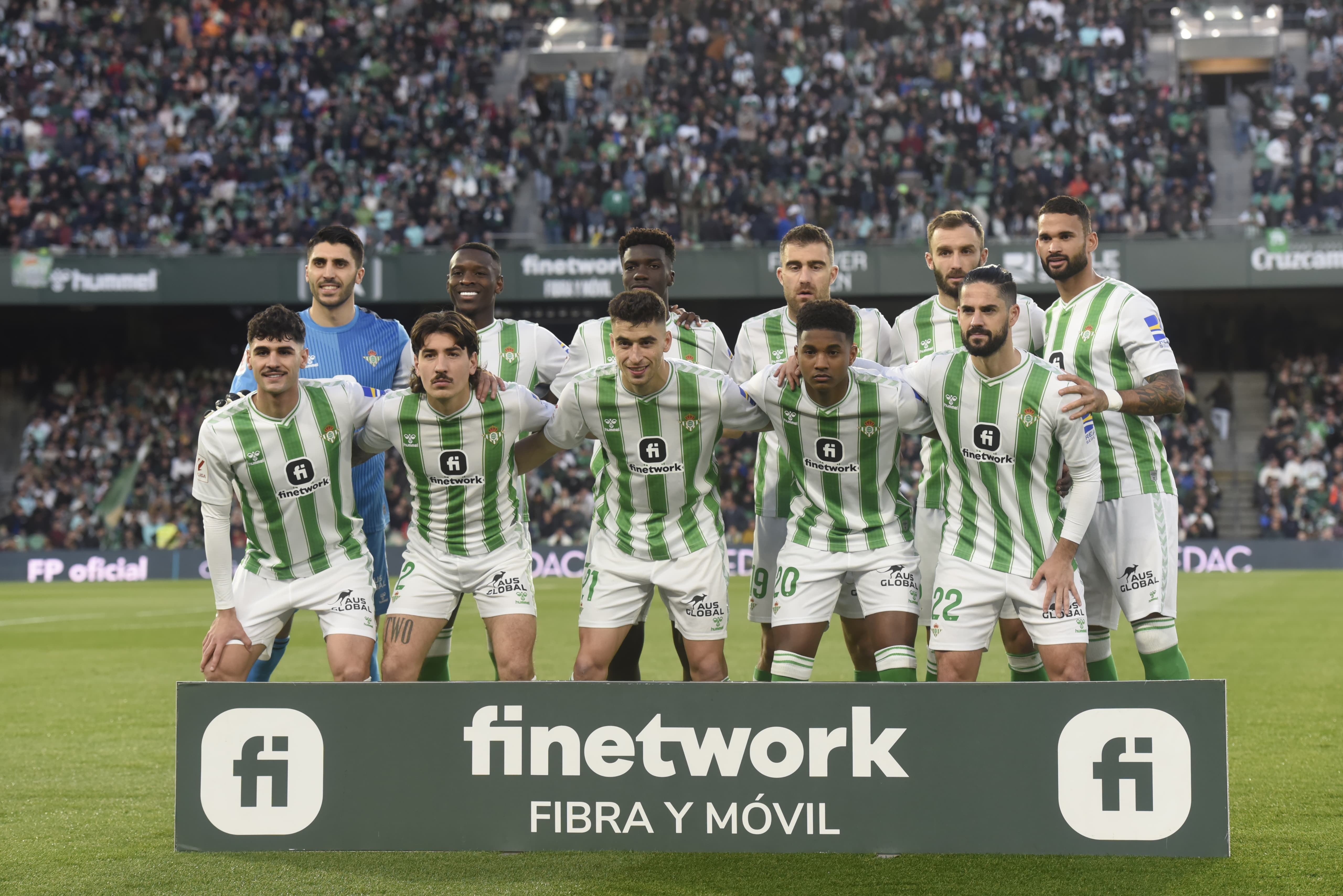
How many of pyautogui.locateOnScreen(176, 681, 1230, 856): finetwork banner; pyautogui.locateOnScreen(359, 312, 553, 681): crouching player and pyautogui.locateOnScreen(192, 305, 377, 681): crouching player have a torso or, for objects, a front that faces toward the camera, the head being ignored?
3

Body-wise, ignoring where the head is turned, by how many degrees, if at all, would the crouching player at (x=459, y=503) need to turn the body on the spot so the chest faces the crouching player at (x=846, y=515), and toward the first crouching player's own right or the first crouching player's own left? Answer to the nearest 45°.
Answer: approximately 90° to the first crouching player's own left

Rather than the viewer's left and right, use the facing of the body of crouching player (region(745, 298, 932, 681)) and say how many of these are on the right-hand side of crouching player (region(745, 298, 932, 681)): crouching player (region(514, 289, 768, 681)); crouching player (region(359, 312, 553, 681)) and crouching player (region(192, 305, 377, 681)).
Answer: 3

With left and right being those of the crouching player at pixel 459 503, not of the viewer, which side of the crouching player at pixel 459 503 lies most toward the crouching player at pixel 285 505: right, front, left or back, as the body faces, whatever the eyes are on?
right

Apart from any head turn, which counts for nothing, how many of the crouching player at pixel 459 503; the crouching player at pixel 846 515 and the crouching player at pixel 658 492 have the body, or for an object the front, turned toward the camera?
3

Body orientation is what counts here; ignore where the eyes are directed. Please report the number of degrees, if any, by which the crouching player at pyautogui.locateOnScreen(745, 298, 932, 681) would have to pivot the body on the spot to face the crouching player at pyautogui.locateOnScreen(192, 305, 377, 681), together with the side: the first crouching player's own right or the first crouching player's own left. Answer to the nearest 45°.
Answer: approximately 90° to the first crouching player's own right

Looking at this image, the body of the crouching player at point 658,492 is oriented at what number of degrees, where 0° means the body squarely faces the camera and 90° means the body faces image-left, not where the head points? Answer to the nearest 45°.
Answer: approximately 0°

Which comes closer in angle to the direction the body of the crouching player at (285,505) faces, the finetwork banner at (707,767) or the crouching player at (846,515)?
the finetwork banner

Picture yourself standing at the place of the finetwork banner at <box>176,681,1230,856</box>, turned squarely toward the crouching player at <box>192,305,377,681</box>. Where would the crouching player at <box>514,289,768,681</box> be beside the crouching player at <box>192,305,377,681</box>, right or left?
right

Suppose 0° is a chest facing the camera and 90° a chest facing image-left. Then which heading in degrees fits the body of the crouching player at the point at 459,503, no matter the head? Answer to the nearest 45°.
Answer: approximately 0°

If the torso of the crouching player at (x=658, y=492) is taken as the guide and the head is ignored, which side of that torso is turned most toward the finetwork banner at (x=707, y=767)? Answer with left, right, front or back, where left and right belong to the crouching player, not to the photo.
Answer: front

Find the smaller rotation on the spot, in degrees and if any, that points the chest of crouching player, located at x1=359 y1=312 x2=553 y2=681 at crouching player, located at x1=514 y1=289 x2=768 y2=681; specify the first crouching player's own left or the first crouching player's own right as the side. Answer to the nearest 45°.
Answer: approximately 90° to the first crouching player's own left
